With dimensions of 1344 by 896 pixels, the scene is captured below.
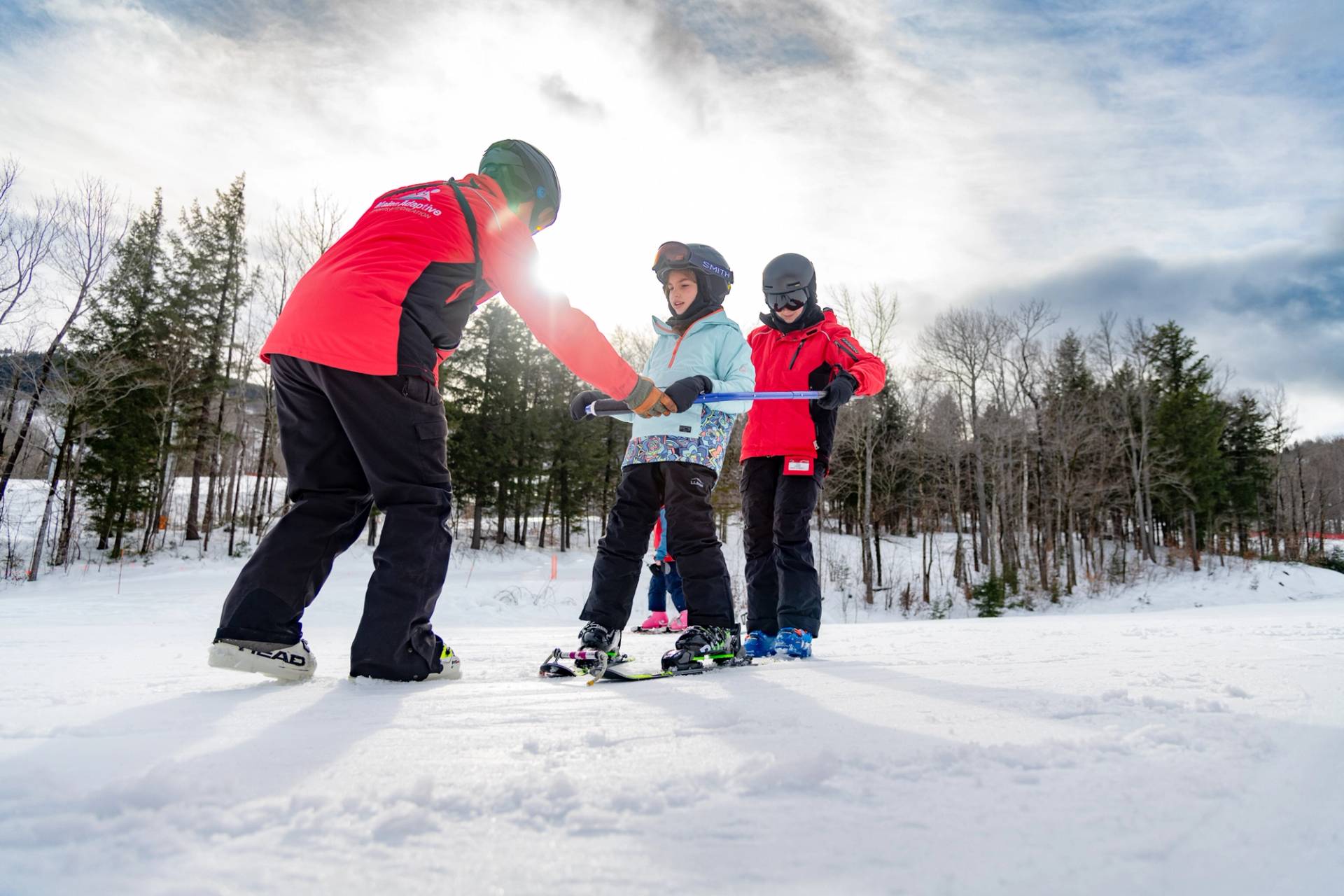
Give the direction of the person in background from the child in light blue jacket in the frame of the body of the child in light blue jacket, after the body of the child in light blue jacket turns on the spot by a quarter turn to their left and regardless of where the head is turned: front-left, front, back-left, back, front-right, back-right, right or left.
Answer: back-left

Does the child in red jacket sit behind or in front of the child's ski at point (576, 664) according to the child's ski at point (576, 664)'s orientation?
behind

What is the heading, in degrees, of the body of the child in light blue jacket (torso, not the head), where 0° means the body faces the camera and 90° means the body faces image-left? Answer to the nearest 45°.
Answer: approximately 45°

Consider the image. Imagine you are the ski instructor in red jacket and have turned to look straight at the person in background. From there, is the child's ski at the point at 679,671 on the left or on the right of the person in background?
right
